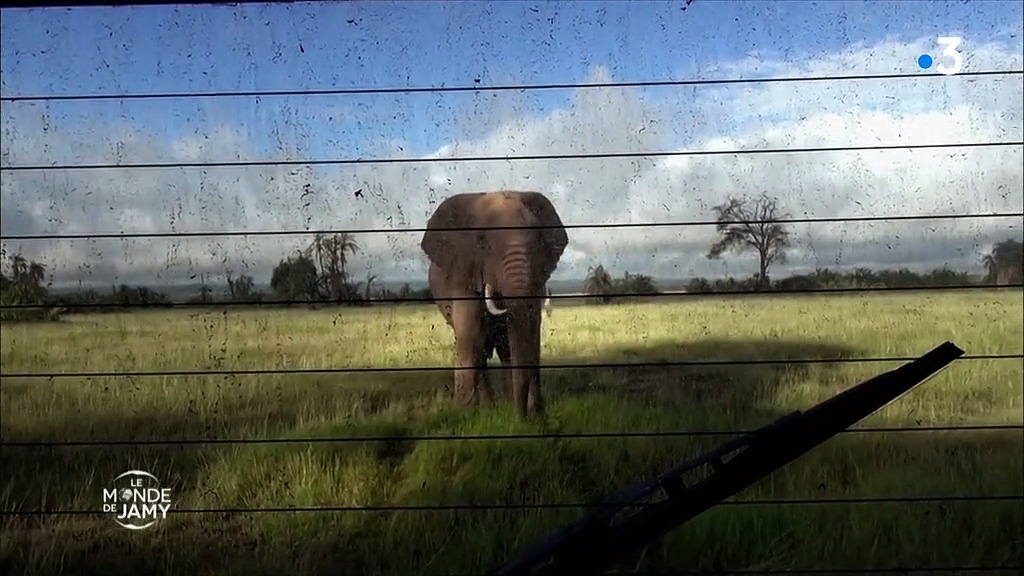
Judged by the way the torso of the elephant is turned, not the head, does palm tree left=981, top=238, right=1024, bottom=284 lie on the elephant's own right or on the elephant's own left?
on the elephant's own left

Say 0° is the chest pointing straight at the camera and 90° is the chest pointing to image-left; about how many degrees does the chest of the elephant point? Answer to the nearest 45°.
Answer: approximately 0°
